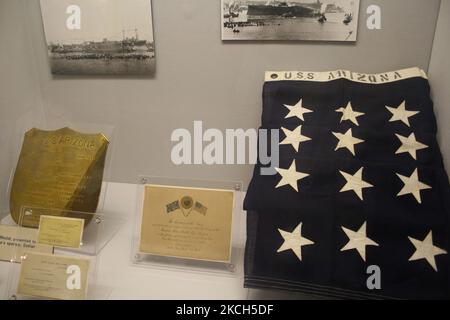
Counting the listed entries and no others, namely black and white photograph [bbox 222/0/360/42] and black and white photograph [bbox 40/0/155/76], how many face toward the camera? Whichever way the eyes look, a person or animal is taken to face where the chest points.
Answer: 2

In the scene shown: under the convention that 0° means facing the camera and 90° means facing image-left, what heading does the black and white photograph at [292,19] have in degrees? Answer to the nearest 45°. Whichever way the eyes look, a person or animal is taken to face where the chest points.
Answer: approximately 0°

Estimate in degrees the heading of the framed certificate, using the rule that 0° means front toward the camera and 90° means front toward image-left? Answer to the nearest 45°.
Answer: approximately 0°

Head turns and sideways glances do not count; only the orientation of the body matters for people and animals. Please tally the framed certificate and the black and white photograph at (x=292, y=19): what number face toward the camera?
2
